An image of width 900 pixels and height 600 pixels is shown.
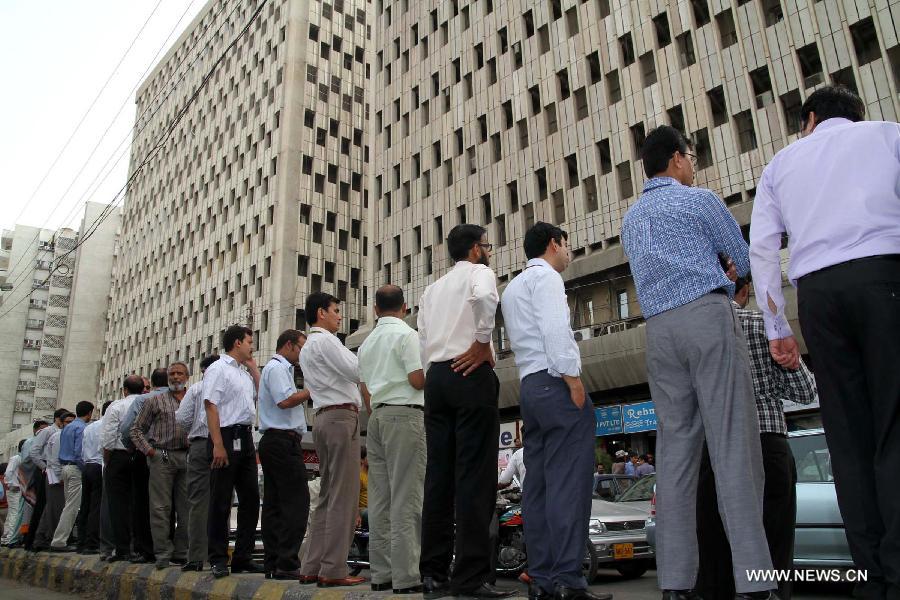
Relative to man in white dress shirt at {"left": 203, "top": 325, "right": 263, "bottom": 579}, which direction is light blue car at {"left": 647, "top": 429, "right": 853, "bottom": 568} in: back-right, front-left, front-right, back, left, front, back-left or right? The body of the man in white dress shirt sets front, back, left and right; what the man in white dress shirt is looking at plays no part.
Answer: front-left

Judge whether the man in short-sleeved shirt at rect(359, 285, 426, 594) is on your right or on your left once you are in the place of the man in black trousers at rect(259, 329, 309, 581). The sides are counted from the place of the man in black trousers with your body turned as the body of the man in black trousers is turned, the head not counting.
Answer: on your right

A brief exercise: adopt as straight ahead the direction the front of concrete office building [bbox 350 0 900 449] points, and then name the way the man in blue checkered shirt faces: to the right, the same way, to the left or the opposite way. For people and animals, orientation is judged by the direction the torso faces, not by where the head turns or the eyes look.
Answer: the opposite way

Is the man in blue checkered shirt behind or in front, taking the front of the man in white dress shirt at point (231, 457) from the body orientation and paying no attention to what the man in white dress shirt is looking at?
in front

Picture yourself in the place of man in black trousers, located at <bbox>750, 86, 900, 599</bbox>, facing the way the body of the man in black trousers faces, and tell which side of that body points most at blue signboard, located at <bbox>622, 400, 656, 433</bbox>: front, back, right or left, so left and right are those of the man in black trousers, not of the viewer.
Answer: front

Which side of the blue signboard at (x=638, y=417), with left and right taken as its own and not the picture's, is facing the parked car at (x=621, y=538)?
front

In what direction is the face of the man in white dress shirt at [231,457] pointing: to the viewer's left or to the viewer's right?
to the viewer's right

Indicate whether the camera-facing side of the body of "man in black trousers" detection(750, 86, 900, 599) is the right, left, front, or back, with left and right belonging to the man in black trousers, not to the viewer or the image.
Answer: back

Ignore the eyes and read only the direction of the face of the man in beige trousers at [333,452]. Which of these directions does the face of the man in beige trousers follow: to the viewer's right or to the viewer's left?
to the viewer's right

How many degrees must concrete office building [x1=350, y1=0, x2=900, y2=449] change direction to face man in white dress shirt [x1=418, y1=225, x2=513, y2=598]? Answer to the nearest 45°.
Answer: approximately 45° to its left

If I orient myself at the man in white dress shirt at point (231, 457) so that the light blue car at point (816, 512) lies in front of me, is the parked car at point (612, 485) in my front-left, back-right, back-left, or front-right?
front-left

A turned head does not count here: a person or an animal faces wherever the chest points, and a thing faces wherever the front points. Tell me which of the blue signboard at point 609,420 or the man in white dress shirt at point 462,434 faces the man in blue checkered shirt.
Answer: the blue signboard

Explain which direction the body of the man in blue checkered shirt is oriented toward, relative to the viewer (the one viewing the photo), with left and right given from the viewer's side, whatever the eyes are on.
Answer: facing away from the viewer and to the right of the viewer

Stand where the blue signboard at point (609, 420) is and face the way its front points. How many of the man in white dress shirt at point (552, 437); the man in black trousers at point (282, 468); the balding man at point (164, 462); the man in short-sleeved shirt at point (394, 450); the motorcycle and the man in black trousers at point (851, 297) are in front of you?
6

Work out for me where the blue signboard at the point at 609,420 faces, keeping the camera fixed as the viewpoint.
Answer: facing the viewer

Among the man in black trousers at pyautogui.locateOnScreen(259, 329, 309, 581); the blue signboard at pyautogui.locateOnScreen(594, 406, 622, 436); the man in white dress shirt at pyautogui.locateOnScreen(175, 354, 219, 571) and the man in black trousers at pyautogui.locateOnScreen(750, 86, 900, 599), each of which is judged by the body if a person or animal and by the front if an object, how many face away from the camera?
1

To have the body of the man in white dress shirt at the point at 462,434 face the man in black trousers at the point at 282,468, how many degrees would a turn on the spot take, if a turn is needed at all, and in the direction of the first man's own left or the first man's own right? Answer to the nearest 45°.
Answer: approximately 90° to the first man's own left
